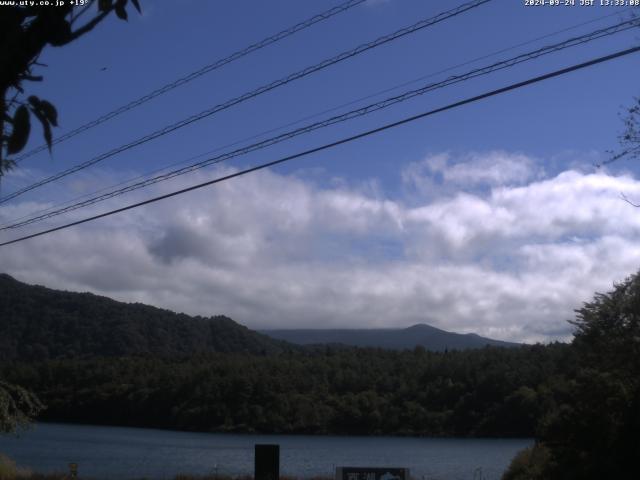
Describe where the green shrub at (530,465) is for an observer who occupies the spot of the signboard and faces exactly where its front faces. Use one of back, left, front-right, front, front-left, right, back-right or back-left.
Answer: back-left

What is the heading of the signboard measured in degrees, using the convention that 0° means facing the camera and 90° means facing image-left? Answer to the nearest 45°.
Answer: approximately 0°

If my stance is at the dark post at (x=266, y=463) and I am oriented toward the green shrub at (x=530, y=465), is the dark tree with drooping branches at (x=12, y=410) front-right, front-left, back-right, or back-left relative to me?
back-left

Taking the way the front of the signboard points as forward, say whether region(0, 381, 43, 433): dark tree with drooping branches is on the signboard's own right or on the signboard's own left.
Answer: on the signboard's own right

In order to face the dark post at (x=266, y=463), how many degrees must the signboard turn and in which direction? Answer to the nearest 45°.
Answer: approximately 135° to its right
